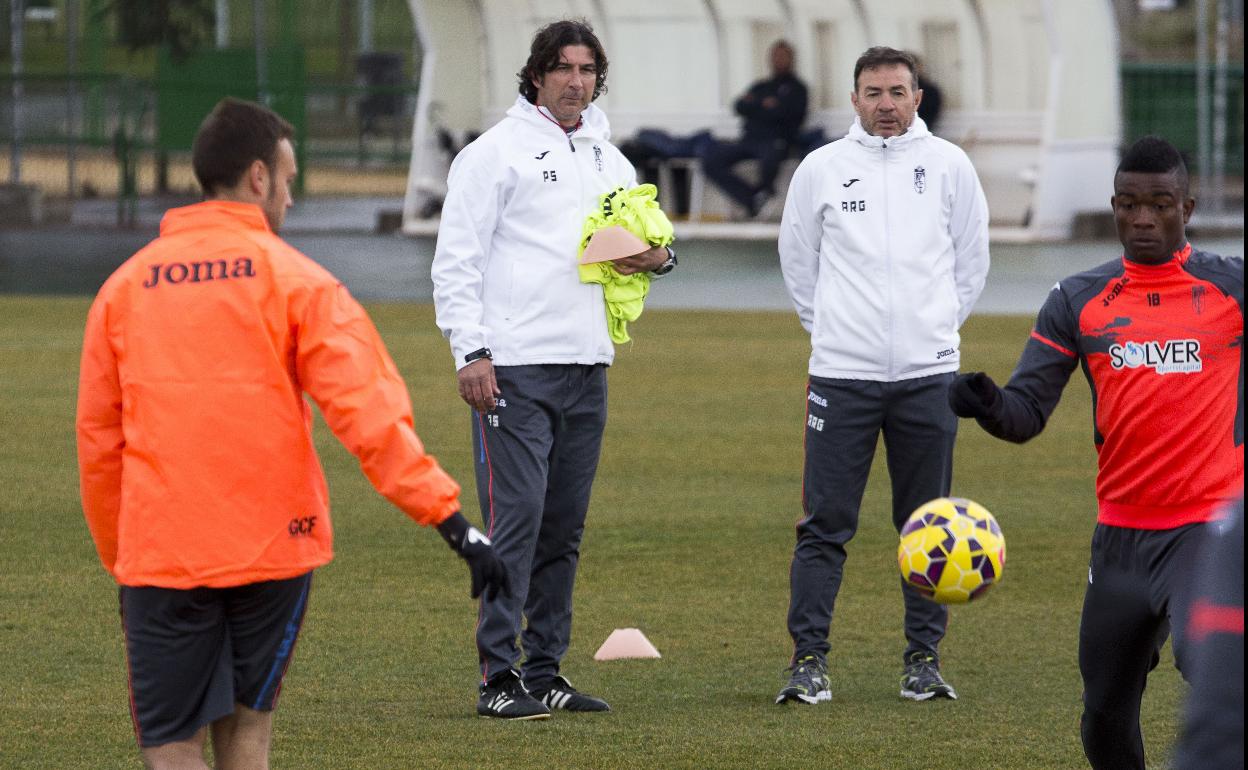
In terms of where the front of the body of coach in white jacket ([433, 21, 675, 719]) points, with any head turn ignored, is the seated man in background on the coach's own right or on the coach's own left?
on the coach's own left

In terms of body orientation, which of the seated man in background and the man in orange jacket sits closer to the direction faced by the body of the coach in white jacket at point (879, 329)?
the man in orange jacket

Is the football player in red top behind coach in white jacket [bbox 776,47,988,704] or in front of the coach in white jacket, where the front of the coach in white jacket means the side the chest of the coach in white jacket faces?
in front

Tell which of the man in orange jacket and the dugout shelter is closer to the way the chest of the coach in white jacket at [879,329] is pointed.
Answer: the man in orange jacket

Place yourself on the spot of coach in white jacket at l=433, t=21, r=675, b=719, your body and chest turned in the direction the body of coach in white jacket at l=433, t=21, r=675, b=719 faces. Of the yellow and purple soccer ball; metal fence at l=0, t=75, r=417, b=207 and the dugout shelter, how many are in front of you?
1

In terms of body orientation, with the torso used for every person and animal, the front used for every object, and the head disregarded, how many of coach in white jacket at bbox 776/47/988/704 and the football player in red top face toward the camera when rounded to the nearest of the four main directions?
2

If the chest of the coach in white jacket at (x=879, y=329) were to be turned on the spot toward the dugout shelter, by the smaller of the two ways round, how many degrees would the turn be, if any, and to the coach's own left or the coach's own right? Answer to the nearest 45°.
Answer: approximately 180°
